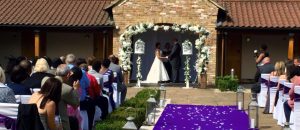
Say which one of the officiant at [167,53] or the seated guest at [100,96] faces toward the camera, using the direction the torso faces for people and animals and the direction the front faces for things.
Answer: the officiant

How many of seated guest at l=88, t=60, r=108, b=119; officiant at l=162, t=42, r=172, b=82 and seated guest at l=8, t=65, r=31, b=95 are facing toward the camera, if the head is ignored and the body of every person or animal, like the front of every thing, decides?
1

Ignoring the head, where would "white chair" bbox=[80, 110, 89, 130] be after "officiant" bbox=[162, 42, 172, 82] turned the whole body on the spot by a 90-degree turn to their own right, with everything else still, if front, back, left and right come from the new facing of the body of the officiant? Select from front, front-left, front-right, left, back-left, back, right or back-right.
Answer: left

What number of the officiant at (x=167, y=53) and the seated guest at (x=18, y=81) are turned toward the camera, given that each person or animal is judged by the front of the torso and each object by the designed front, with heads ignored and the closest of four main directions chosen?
1

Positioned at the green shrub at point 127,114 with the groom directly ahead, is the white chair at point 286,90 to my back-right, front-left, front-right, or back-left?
front-right

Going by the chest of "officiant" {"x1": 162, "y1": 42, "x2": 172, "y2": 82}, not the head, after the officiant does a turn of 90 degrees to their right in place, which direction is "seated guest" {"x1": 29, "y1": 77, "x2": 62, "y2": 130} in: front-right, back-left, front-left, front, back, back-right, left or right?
left

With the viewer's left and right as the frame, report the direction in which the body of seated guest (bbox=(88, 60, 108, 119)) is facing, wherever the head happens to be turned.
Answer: facing away from the viewer and to the right of the viewer

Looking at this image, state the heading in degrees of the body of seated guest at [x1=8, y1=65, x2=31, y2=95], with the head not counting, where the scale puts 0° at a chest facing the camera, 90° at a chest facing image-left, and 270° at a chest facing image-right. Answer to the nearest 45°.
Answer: approximately 225°

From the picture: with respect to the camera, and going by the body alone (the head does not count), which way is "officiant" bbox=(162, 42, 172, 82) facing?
toward the camera

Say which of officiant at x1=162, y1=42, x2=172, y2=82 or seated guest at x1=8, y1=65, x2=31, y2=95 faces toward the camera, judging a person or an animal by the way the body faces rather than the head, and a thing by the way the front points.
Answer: the officiant

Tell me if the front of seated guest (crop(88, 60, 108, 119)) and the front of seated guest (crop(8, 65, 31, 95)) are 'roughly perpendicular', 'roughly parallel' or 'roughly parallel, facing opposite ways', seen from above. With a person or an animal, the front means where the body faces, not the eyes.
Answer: roughly parallel

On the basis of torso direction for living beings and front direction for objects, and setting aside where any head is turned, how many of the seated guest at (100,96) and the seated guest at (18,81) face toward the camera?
0

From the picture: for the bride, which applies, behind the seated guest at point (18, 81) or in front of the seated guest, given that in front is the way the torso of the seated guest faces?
in front
